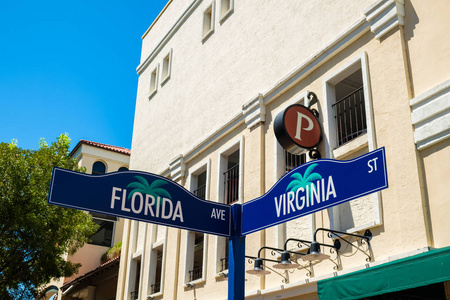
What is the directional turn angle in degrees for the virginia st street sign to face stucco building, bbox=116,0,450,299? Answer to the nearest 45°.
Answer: approximately 135° to its right

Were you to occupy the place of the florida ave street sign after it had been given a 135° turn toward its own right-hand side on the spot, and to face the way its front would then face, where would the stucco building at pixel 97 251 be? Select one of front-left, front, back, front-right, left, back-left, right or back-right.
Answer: right

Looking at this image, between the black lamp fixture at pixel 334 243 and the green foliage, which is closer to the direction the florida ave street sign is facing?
the black lamp fixture

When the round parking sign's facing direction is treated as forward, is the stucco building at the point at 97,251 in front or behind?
behind

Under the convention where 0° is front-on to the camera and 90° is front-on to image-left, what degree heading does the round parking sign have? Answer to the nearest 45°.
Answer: approximately 315°

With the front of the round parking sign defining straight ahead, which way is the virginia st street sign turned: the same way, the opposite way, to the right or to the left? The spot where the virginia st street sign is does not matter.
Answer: to the right

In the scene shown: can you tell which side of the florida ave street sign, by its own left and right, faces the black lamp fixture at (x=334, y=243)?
left
